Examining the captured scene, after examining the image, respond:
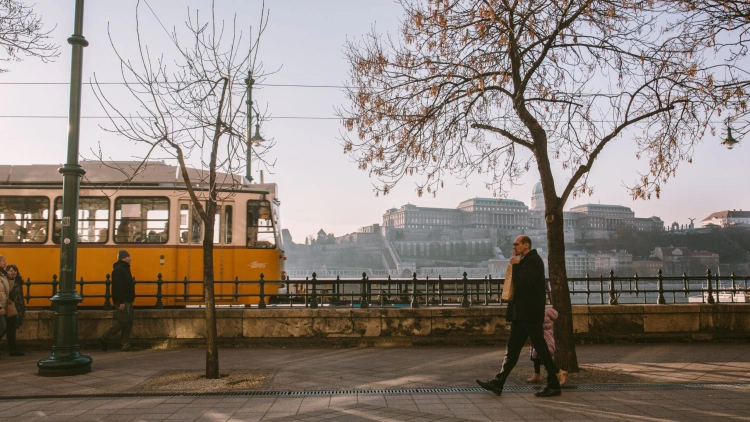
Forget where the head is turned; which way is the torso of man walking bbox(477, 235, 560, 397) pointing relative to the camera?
to the viewer's left

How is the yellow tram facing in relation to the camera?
to the viewer's right

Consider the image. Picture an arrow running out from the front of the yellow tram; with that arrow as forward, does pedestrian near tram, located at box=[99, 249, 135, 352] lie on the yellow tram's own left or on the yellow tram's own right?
on the yellow tram's own right

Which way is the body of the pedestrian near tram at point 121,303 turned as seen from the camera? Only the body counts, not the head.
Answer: to the viewer's right

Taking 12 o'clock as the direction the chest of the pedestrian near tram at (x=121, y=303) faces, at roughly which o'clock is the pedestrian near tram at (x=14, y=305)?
the pedestrian near tram at (x=14, y=305) is roughly at 6 o'clock from the pedestrian near tram at (x=121, y=303).

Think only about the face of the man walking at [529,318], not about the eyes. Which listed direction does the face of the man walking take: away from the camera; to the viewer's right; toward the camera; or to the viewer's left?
to the viewer's left

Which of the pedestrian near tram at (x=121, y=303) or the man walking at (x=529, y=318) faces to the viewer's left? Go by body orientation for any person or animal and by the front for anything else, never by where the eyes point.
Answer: the man walking

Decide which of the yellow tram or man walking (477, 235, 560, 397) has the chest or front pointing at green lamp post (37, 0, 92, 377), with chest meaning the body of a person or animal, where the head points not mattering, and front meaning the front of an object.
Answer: the man walking

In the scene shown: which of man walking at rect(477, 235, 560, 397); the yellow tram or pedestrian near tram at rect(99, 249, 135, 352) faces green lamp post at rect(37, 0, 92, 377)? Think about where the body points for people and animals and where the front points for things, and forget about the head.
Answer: the man walking

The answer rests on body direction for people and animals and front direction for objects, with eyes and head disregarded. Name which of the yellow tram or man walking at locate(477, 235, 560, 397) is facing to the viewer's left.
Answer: the man walking
